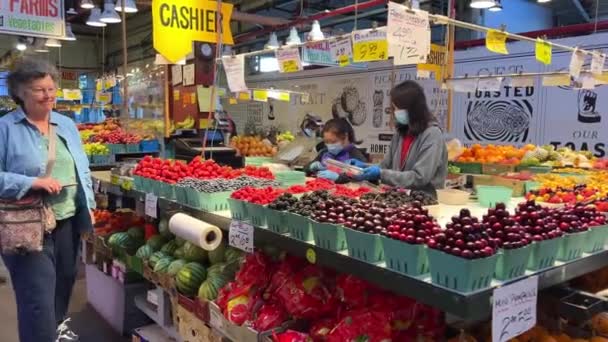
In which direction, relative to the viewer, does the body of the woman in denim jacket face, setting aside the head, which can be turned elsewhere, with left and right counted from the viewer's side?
facing the viewer and to the right of the viewer

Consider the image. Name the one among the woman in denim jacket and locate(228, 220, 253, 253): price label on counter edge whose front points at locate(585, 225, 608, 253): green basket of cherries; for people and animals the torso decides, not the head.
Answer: the woman in denim jacket

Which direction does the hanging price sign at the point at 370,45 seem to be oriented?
toward the camera

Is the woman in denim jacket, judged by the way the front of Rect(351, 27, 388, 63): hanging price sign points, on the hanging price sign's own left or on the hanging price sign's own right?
on the hanging price sign's own right

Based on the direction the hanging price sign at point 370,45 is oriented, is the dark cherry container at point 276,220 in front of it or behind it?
in front

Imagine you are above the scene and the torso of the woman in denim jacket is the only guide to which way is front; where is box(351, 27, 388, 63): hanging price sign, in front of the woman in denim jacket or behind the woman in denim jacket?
in front

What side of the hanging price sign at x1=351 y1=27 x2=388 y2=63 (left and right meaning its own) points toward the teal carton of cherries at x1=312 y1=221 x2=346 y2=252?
front

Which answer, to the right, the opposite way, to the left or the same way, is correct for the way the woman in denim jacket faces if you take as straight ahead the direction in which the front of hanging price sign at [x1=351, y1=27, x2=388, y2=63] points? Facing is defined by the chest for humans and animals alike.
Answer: to the left

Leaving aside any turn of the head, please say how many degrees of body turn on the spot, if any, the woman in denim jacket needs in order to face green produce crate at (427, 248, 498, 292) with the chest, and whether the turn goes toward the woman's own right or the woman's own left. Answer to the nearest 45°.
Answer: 0° — they already face it

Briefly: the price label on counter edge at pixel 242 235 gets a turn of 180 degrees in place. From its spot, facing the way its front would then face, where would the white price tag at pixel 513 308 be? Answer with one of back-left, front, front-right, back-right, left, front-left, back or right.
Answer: right

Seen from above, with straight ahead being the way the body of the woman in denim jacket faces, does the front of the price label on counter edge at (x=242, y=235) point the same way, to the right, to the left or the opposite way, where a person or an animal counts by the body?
to the right

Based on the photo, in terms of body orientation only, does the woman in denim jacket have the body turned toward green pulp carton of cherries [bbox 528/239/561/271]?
yes

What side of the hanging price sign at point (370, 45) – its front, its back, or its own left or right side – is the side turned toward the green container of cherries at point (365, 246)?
front

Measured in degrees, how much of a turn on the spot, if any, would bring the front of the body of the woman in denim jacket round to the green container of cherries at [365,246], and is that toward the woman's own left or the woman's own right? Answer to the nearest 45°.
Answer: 0° — they already face it

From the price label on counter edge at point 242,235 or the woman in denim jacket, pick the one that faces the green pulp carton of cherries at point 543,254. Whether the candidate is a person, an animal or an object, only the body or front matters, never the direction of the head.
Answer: the woman in denim jacket
